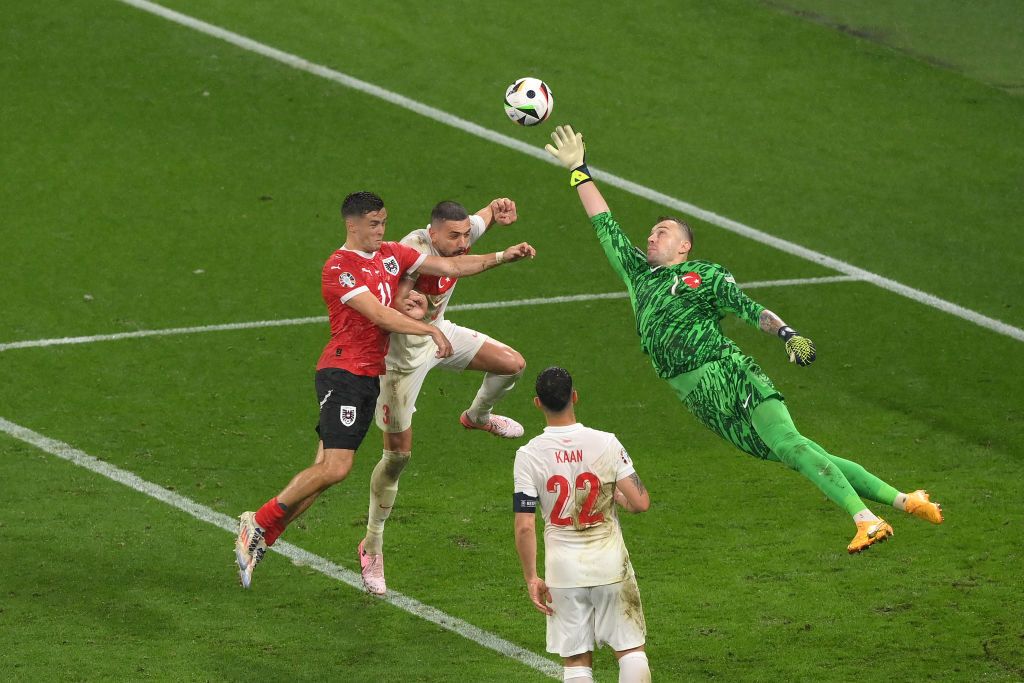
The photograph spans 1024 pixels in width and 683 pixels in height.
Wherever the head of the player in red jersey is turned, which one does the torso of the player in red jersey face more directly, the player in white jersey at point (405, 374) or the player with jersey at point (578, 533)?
the player with jersey

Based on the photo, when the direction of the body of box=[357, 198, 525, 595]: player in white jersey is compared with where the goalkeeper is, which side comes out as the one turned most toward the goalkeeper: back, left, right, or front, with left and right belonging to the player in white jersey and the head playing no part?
front

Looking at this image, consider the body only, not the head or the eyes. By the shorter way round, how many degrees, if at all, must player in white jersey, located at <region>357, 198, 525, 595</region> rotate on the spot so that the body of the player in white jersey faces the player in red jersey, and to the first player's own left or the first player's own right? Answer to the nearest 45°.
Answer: approximately 90° to the first player's own right

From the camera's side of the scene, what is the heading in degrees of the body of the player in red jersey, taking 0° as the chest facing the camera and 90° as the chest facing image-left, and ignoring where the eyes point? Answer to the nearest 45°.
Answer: approximately 315°

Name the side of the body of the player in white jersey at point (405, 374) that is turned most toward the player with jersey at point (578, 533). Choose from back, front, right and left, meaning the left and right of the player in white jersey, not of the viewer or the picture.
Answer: front

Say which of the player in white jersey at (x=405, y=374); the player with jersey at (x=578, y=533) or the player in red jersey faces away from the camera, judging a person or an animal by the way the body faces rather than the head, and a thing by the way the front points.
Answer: the player with jersey

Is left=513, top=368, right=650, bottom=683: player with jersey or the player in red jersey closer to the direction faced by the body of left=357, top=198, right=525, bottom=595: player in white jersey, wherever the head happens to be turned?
the player with jersey

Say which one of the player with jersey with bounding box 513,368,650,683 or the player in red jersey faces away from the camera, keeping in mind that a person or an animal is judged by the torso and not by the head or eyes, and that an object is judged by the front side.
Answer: the player with jersey

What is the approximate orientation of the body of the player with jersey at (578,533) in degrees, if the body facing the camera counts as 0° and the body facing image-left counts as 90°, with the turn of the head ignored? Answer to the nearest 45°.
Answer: approximately 180°

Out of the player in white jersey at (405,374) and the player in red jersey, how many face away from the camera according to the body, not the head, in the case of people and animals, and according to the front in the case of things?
0
